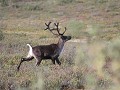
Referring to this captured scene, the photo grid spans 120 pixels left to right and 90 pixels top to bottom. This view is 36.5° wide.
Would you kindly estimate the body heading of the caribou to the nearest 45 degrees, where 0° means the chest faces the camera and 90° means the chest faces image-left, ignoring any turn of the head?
approximately 270°
